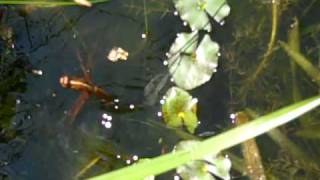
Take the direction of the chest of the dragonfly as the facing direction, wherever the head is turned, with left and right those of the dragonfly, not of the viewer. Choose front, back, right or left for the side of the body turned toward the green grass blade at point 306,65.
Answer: back

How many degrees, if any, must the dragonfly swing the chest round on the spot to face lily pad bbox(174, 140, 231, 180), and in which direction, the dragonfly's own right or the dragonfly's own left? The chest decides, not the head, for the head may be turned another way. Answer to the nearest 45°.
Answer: approximately 180°

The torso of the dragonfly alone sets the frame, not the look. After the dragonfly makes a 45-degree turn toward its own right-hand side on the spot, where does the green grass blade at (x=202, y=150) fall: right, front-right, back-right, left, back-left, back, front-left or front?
back

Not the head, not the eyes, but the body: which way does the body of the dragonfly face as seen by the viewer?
to the viewer's left
